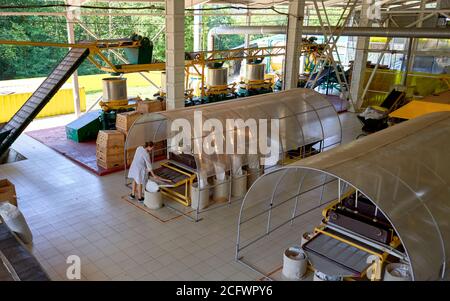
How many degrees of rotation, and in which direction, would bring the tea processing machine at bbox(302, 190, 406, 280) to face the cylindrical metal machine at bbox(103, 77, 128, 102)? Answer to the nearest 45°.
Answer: approximately 90° to its right

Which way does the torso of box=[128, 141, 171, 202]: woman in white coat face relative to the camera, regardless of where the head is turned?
to the viewer's right

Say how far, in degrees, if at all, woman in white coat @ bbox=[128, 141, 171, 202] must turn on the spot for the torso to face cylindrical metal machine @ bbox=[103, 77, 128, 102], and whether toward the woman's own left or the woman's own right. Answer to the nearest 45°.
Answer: approximately 90° to the woman's own left

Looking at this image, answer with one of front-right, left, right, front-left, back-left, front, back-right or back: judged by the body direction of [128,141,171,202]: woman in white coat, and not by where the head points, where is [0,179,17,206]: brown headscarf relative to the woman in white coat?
back

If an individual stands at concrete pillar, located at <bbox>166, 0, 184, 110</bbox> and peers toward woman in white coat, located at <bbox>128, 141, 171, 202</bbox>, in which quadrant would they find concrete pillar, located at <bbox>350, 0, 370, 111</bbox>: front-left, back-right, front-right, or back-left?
back-left

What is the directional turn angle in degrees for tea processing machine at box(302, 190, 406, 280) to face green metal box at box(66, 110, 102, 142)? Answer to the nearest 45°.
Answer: approximately 90° to its right

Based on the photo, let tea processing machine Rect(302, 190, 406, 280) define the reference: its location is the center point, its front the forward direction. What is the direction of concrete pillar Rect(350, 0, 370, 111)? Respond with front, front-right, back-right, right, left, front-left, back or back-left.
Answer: back-right

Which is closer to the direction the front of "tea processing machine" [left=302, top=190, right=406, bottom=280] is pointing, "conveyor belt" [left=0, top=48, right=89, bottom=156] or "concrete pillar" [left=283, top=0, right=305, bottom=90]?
the conveyor belt

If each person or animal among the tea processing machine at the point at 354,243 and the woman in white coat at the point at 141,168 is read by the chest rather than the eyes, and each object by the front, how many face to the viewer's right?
1
